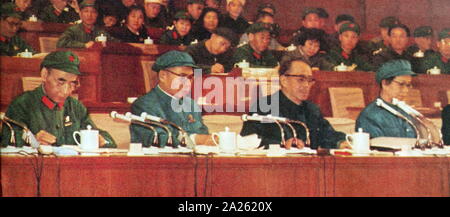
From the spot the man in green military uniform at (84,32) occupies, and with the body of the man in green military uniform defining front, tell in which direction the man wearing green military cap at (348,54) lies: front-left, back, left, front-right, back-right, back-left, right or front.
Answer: left

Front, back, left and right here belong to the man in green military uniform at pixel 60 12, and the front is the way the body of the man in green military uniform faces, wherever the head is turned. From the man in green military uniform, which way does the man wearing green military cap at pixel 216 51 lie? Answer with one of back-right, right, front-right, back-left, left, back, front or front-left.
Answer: left

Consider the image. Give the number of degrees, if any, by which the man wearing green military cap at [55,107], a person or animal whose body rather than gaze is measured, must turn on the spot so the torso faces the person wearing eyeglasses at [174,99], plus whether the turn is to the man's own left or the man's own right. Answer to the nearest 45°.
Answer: approximately 45° to the man's own left

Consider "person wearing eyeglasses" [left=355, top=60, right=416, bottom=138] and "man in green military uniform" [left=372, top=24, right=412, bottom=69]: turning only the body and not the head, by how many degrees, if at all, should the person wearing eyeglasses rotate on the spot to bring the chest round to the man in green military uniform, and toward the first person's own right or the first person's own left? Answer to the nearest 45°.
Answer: approximately 135° to the first person's own left

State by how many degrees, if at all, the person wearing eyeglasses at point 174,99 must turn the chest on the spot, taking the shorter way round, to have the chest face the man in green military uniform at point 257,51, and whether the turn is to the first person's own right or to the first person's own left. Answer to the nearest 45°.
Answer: approximately 90° to the first person's own left

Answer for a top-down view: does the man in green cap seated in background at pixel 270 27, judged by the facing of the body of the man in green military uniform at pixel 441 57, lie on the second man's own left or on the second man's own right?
on the second man's own right

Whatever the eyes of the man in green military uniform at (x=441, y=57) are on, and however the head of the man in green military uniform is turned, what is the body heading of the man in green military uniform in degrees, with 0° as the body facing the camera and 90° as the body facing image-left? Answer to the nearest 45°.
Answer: approximately 0°

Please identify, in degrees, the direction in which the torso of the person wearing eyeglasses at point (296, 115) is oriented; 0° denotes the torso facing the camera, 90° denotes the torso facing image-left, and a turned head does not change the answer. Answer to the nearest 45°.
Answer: approximately 315°

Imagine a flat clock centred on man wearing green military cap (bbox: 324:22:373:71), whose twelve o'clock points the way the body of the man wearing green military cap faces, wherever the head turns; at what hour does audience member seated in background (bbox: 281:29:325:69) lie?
The audience member seated in background is roughly at 2 o'clock from the man wearing green military cap.

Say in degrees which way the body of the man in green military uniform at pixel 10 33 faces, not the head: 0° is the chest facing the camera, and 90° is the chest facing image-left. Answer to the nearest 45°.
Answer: approximately 315°

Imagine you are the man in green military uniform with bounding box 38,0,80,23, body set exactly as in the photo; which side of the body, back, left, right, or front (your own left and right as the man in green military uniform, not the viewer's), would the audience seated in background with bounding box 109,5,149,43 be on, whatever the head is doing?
left

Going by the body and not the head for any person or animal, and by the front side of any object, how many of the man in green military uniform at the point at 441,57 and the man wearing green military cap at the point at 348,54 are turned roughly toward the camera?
2
